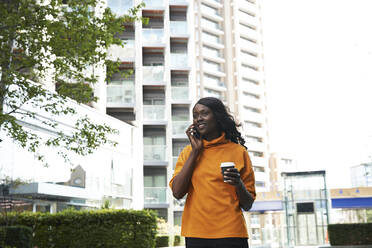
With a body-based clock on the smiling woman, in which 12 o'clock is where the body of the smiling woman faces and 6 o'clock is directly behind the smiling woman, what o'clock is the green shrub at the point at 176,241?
The green shrub is roughly at 6 o'clock from the smiling woman.

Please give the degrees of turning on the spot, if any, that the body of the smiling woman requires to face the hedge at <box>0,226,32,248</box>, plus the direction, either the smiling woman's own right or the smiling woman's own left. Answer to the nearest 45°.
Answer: approximately 135° to the smiling woman's own right

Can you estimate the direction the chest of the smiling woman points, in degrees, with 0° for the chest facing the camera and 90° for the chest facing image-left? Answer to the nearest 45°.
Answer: approximately 0°

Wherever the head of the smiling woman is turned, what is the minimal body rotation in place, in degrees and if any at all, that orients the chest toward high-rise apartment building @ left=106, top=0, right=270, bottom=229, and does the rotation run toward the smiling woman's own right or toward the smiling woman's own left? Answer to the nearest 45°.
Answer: approximately 180°

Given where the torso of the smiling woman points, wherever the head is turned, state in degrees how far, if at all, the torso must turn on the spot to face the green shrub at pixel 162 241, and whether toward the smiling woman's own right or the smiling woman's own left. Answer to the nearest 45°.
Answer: approximately 180°

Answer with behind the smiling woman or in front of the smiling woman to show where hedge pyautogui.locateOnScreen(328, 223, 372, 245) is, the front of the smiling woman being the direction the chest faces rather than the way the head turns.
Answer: behind

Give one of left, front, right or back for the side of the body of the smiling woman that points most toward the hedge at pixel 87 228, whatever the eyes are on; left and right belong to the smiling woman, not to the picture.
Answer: back
